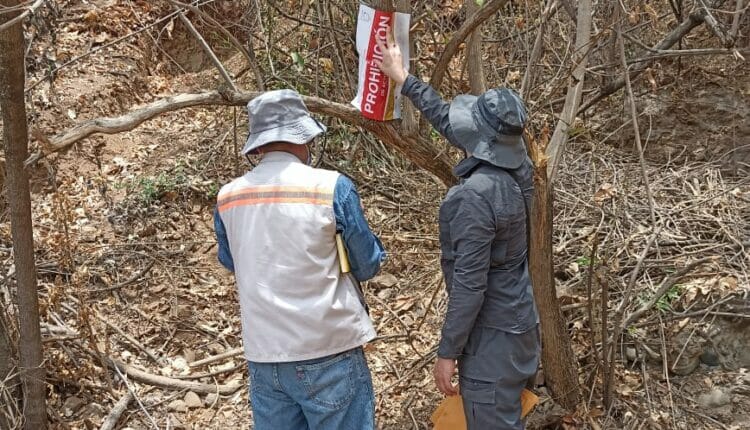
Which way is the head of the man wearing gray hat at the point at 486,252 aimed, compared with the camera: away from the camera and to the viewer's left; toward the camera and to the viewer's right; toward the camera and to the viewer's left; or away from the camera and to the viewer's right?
away from the camera and to the viewer's left

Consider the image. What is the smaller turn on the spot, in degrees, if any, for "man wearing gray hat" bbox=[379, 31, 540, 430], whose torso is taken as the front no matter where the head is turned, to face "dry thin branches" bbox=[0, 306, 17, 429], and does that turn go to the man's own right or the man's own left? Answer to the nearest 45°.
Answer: approximately 45° to the man's own left

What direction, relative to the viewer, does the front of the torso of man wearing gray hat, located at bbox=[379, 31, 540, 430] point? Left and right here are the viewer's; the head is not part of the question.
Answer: facing away from the viewer and to the left of the viewer

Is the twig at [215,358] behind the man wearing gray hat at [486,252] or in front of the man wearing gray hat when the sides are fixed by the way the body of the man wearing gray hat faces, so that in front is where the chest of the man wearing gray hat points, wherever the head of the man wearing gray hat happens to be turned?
in front

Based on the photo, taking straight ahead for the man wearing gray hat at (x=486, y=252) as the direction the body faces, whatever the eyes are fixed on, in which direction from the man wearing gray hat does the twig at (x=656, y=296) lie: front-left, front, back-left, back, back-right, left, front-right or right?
right

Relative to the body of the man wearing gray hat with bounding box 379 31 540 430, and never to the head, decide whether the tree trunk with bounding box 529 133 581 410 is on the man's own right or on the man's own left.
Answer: on the man's own right

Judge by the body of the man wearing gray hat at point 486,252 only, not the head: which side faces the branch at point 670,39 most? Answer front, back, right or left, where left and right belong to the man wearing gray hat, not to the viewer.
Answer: right

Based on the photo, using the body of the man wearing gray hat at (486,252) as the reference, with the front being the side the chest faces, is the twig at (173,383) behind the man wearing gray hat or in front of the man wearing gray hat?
in front
